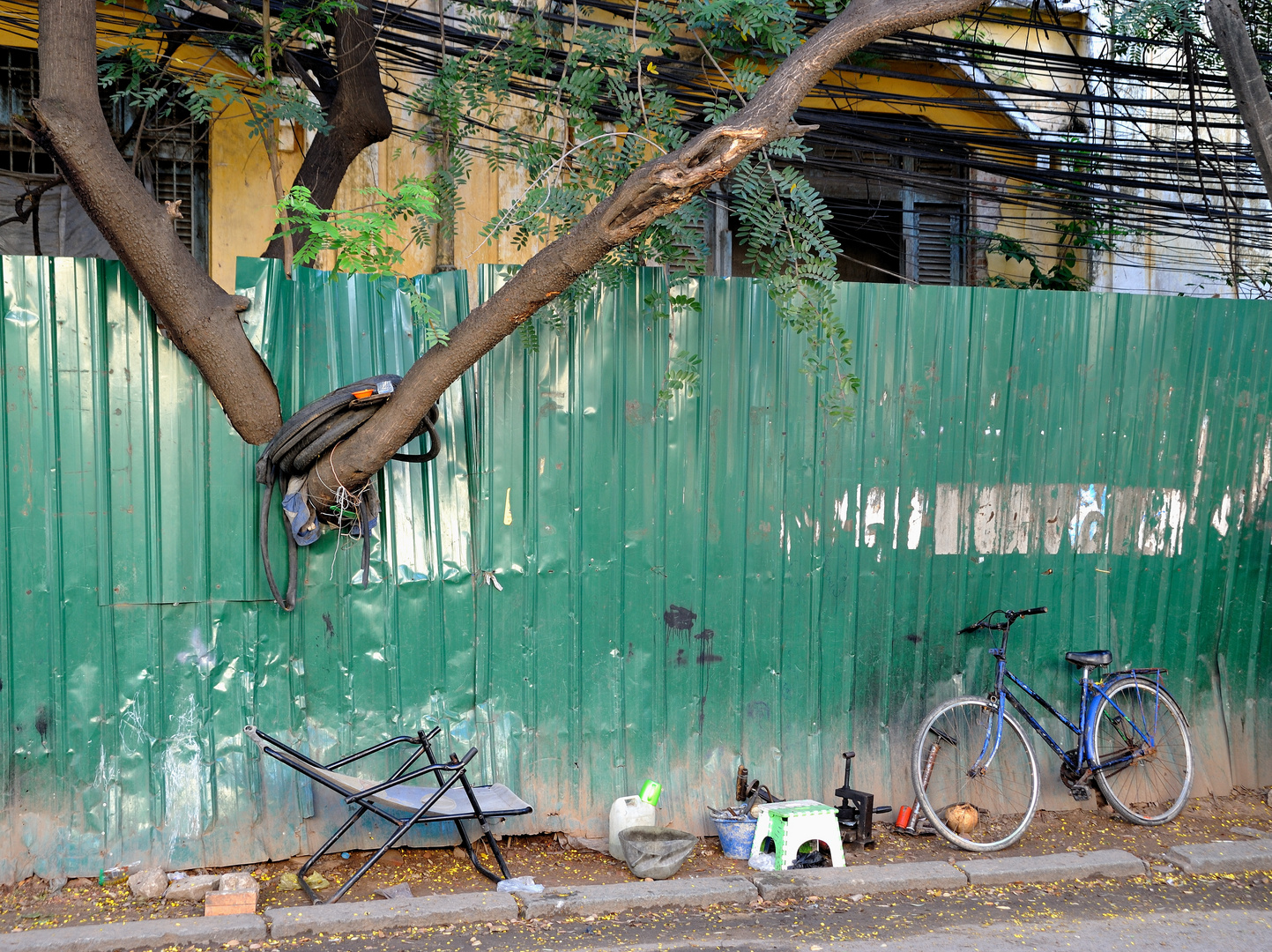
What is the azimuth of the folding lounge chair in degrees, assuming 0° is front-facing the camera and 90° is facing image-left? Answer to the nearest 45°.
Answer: approximately 270°

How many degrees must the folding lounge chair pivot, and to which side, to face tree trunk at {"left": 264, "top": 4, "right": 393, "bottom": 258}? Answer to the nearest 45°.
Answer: approximately 90° to its left

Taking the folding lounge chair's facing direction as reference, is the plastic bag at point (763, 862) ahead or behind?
ahead

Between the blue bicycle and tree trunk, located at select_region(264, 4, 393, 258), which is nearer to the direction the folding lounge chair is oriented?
the blue bicycle

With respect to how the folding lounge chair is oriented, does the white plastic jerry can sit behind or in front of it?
in front
